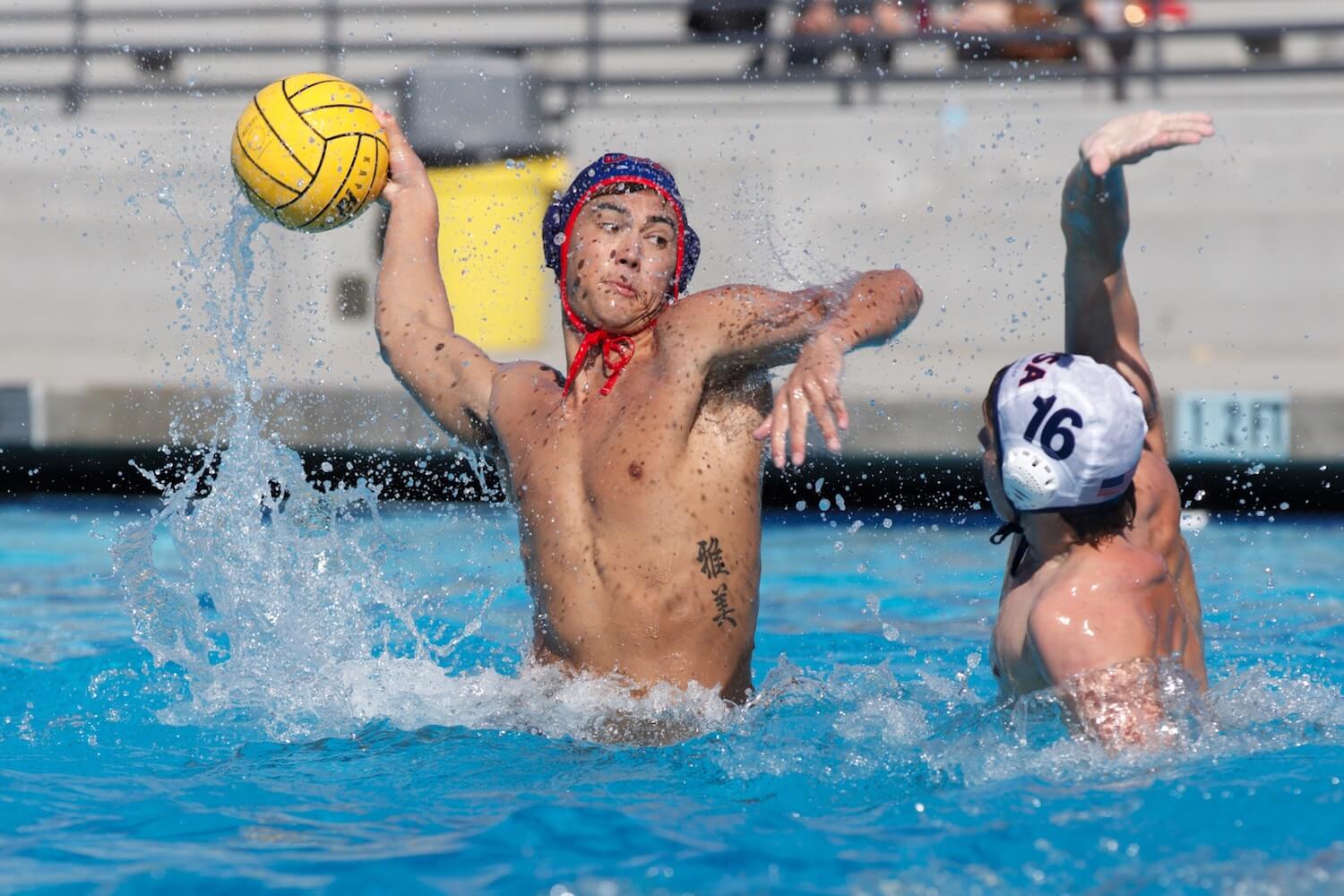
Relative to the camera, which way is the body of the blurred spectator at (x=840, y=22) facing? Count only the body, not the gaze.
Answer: toward the camera

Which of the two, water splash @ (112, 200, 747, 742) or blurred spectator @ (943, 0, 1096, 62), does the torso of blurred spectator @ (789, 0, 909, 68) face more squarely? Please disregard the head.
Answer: the water splash

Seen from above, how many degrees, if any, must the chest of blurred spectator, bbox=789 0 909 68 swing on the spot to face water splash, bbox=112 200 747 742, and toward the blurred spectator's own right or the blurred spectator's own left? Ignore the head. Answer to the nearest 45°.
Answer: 0° — they already face it

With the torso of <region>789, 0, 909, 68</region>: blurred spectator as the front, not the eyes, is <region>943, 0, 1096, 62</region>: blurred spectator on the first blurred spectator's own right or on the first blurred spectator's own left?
on the first blurred spectator's own left

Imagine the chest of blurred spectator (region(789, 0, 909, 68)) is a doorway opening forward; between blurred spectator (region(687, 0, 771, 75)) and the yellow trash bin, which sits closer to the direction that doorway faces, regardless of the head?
the yellow trash bin

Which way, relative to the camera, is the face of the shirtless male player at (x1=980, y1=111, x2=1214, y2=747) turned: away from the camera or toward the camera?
away from the camera

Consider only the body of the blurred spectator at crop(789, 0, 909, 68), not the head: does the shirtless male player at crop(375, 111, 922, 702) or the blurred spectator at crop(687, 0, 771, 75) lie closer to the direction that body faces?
the shirtless male player

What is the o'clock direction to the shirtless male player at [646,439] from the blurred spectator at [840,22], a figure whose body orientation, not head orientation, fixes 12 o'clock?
The shirtless male player is roughly at 12 o'clock from the blurred spectator.

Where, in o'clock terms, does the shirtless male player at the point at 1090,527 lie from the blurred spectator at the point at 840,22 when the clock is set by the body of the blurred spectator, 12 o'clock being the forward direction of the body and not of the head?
The shirtless male player is roughly at 12 o'clock from the blurred spectator.

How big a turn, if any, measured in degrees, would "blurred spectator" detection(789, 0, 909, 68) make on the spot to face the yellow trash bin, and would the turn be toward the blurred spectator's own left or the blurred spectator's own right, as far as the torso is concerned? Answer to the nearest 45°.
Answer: approximately 45° to the blurred spectator's own right

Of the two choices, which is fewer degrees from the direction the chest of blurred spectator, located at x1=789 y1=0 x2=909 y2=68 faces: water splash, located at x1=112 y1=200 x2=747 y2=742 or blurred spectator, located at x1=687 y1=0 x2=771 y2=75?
the water splash

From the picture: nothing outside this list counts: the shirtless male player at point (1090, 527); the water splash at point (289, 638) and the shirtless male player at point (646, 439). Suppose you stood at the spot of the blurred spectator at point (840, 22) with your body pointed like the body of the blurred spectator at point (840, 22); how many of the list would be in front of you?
3

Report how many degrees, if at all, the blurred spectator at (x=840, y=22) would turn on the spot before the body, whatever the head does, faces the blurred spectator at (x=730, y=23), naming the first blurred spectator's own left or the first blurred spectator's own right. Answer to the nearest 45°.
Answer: approximately 135° to the first blurred spectator's own right
